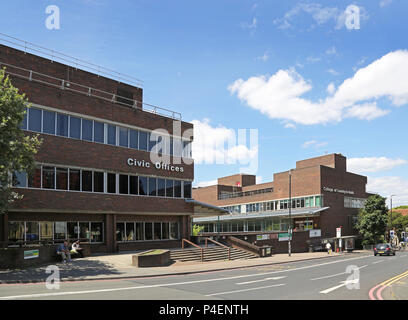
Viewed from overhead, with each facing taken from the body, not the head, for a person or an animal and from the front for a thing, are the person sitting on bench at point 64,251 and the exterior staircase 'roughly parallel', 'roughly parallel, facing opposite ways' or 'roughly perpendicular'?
roughly parallel

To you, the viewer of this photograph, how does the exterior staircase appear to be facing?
facing the viewer and to the right of the viewer

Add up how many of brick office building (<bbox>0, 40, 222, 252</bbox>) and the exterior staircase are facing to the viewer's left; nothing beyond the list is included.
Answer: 0

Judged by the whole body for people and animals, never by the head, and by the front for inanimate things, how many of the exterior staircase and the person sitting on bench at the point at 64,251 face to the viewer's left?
0

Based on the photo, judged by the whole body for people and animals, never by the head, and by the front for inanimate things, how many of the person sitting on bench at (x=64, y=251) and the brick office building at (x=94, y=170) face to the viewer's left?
0

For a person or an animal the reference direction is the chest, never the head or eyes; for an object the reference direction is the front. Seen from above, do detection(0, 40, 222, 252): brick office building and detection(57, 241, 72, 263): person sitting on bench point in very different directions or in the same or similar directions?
same or similar directions

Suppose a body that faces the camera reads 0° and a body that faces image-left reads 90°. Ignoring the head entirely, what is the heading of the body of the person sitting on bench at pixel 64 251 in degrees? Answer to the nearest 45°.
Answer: approximately 315°

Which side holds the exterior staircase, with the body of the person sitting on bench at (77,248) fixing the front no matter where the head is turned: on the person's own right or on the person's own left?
on the person's own left

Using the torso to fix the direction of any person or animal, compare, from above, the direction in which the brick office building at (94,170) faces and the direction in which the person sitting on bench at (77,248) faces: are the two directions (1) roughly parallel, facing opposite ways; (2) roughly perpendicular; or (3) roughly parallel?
roughly parallel

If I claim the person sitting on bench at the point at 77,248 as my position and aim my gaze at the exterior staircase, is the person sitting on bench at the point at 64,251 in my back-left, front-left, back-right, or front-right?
back-right
